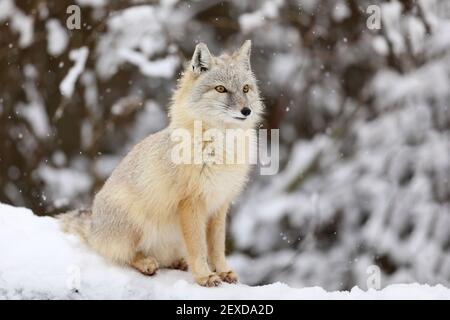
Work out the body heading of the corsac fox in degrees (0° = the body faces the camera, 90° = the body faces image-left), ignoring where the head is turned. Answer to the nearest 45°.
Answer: approximately 315°
